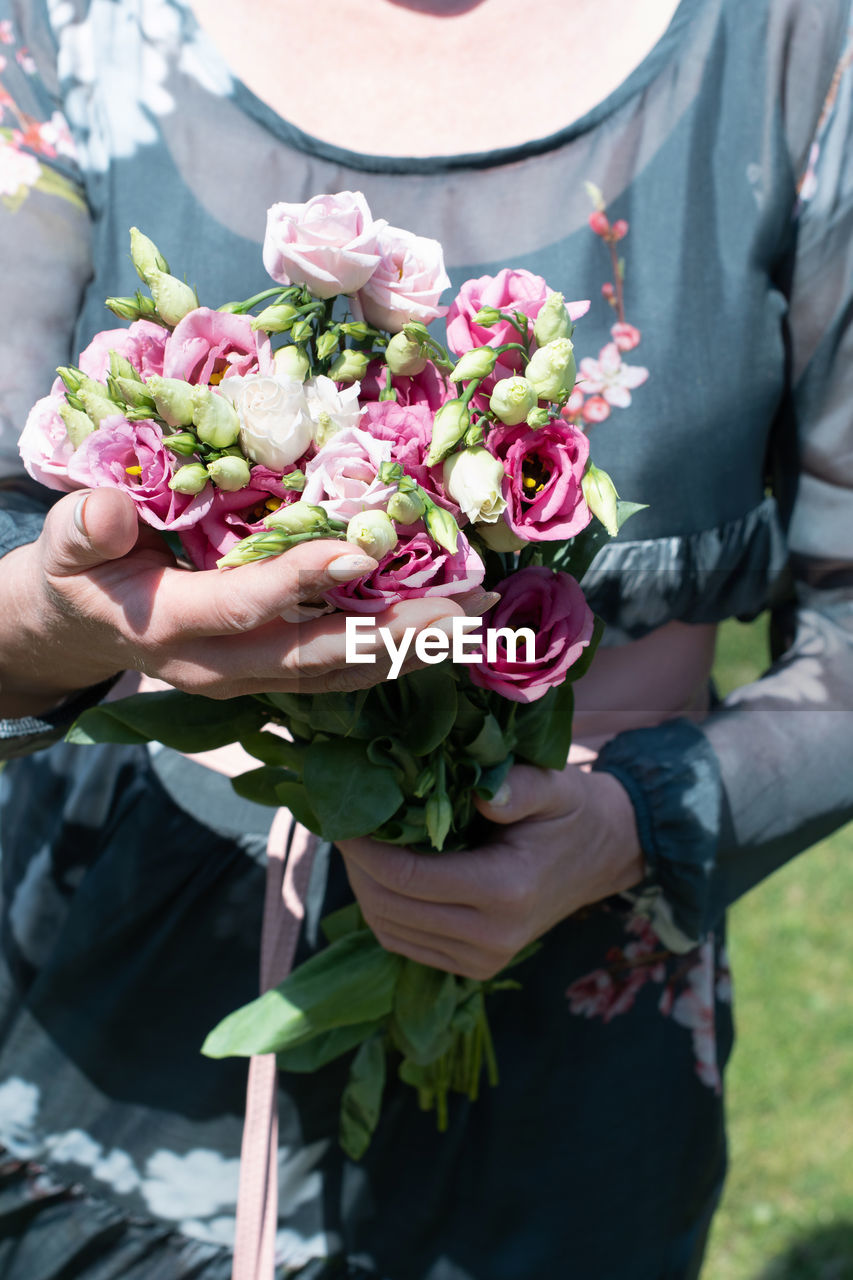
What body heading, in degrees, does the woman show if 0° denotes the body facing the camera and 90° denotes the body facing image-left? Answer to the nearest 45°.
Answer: approximately 0°
